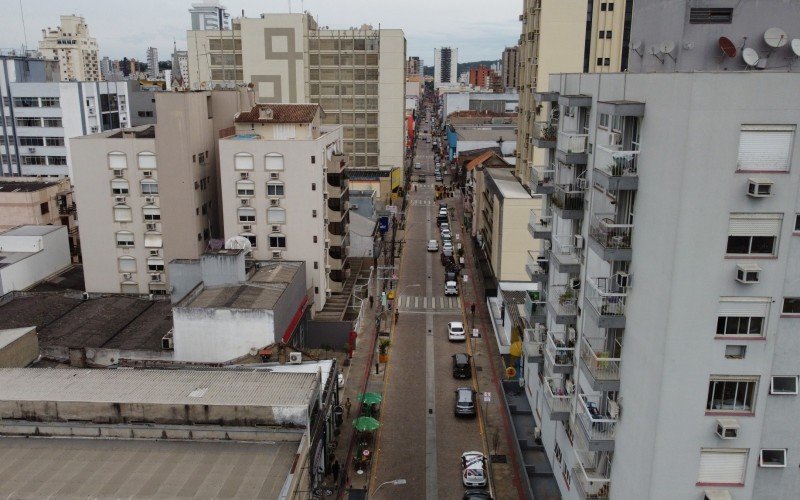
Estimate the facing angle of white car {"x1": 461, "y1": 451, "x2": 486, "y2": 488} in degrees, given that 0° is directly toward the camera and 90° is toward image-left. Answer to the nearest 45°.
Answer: approximately 180°

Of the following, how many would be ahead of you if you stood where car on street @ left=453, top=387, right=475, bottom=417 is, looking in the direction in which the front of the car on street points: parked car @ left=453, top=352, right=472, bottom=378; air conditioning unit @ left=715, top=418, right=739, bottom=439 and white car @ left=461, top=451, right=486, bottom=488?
1

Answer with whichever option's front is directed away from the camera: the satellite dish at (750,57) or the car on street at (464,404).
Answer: the car on street

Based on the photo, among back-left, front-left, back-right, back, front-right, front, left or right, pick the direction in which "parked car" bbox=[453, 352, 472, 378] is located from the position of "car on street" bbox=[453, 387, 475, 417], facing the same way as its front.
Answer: front

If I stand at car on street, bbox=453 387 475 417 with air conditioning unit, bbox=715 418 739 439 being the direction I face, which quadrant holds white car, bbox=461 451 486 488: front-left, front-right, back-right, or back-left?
front-right

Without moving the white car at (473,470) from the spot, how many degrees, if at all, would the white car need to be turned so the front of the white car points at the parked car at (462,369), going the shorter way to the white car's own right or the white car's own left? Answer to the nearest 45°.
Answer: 0° — it already faces it

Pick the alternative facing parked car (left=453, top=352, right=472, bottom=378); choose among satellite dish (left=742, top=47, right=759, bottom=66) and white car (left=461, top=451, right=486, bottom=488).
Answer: the white car

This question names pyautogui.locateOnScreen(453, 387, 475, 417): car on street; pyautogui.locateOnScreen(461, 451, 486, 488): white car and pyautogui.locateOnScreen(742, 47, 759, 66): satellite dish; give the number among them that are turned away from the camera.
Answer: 2

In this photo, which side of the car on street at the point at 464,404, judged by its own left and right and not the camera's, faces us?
back

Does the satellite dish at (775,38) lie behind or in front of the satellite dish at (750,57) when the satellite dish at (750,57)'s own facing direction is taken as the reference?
behind

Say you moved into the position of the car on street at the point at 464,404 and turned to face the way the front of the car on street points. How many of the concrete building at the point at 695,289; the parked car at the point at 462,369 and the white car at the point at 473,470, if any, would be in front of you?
1
